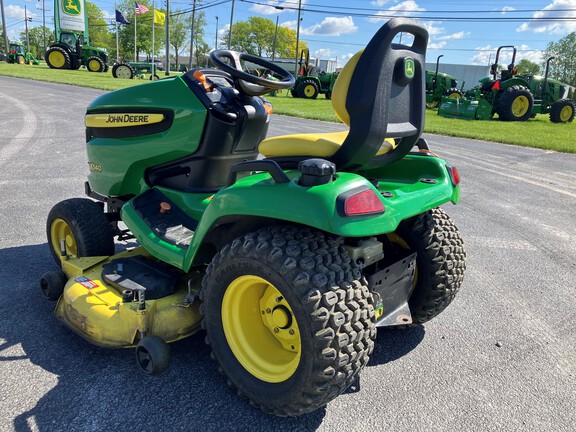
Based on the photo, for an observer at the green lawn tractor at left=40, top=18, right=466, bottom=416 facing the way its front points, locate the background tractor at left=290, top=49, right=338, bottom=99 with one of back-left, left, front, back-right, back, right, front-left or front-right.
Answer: front-right

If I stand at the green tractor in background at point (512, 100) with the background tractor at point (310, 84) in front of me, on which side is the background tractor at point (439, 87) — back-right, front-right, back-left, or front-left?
front-right

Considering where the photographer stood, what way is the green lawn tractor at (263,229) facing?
facing away from the viewer and to the left of the viewer

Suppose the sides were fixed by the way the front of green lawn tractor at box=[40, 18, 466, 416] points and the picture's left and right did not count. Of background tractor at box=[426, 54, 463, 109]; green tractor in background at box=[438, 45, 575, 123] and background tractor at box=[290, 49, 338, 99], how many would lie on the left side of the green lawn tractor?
0

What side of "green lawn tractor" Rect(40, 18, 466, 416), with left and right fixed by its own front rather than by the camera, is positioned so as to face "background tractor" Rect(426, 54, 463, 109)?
right

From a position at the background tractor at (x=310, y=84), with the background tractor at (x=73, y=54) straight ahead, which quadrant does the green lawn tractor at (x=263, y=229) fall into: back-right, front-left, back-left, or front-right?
back-left

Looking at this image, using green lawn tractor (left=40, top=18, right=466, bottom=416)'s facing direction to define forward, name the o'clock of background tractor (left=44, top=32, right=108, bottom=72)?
The background tractor is roughly at 1 o'clock from the green lawn tractor.

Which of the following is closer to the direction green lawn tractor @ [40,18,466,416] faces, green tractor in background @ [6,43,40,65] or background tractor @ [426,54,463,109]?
the green tractor in background

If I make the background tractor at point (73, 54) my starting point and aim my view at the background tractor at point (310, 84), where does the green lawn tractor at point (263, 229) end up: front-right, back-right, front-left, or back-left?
front-right

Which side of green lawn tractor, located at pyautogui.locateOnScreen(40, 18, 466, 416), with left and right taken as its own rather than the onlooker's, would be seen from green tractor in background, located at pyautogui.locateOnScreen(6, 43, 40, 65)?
front

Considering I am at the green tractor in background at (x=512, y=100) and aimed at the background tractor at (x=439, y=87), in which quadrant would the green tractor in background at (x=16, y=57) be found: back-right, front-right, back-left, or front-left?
front-left

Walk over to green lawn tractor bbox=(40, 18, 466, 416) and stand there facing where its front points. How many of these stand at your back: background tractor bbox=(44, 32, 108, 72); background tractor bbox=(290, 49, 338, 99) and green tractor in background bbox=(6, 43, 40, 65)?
0

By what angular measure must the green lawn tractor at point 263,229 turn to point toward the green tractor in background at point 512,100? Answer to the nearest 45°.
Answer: approximately 90° to its right
